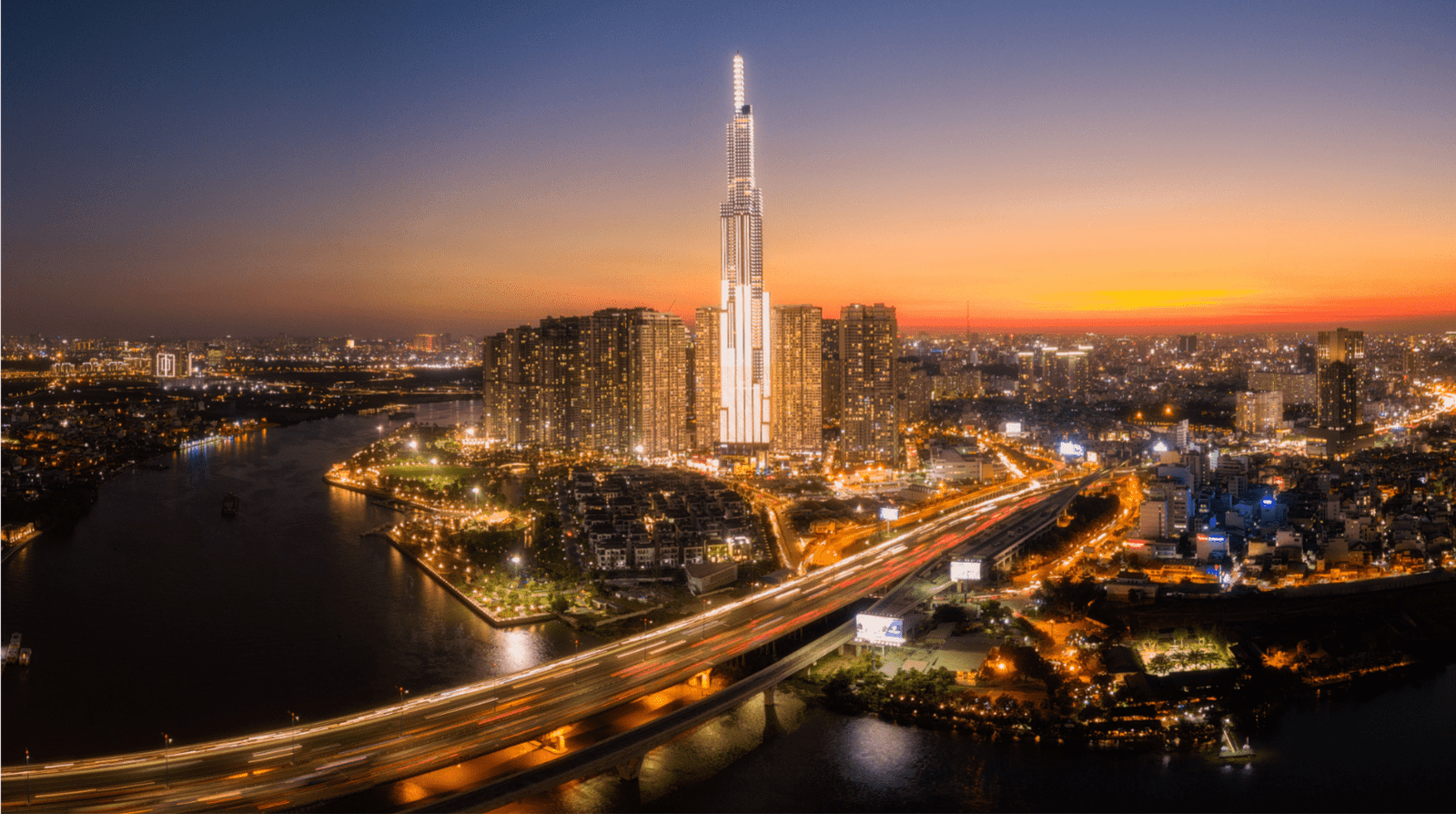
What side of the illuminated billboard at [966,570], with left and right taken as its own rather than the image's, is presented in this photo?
front

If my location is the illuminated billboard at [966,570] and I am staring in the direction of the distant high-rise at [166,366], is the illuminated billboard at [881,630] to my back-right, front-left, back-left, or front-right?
back-left

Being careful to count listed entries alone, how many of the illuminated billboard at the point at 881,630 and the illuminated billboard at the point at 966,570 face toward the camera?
2

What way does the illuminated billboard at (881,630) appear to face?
toward the camera

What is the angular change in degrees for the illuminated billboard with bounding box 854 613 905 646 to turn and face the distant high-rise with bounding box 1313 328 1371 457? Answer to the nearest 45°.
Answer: approximately 135° to its left

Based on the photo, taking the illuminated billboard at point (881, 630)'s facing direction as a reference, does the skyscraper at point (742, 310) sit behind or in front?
behind

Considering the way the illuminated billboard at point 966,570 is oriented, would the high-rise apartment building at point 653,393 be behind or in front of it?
behind

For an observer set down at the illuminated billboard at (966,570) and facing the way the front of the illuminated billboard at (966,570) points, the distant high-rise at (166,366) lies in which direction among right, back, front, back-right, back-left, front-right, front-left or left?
back-right

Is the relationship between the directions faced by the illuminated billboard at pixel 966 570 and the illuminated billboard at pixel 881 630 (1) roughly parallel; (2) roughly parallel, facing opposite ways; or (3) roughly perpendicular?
roughly parallel
